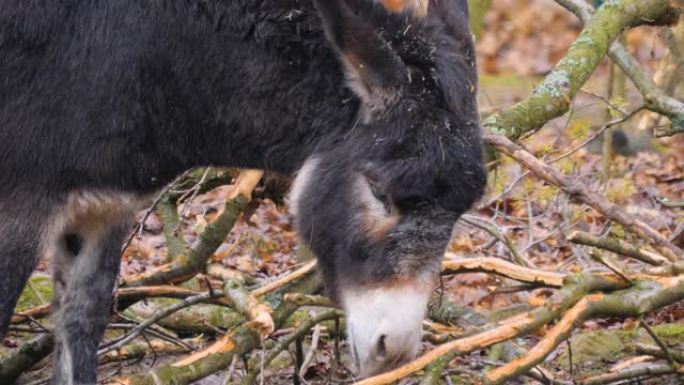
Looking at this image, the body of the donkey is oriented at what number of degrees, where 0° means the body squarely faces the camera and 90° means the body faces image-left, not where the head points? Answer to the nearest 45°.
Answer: approximately 270°

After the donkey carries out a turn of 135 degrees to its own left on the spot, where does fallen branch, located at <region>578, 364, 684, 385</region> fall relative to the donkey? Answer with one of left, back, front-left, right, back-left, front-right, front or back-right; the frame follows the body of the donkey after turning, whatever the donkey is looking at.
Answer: back-right

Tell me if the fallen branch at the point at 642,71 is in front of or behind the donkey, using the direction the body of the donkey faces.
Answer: in front

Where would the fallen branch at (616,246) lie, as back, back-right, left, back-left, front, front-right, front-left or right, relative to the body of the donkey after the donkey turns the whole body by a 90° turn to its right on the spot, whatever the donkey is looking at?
left
